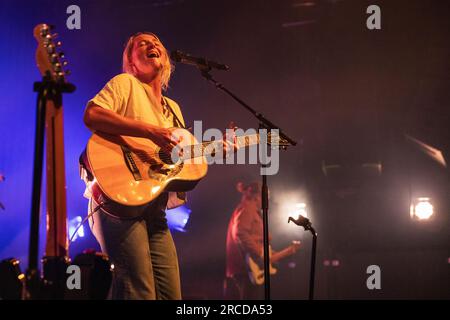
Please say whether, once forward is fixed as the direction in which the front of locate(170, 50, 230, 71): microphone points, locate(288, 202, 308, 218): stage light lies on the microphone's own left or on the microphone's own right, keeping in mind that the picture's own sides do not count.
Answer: on the microphone's own right

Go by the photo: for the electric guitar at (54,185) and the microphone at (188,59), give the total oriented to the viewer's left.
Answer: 1

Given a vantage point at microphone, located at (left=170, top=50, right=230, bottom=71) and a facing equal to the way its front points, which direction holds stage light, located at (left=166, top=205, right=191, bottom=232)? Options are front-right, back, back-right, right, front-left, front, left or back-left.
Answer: right

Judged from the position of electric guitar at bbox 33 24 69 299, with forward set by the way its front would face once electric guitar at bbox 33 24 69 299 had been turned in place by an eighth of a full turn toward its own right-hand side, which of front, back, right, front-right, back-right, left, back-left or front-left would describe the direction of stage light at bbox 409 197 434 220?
front

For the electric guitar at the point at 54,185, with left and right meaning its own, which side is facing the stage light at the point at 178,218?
front

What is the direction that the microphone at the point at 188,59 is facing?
to the viewer's left

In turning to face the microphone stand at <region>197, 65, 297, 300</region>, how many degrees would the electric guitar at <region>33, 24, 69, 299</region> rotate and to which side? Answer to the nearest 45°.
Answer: approximately 45° to its right
